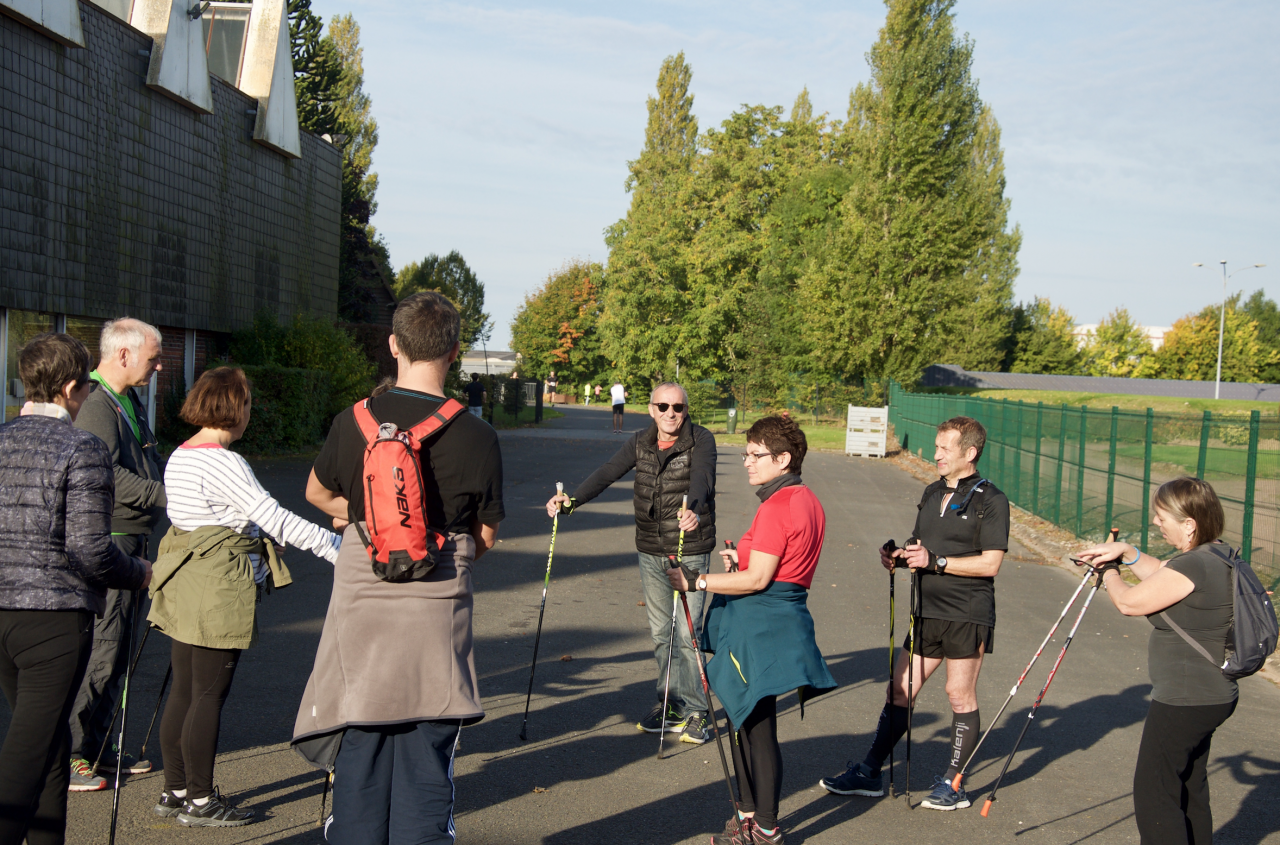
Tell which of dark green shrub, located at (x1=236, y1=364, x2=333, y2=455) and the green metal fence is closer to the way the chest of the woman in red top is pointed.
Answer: the dark green shrub

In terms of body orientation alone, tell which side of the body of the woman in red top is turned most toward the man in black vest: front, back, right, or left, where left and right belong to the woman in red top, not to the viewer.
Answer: right

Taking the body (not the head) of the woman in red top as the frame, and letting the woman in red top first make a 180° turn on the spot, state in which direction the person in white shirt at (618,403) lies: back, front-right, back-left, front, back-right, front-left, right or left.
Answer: left

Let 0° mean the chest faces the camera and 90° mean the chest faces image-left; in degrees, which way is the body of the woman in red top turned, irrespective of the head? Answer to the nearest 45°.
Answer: approximately 90°

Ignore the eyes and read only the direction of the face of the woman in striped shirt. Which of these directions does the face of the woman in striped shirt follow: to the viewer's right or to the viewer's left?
to the viewer's right

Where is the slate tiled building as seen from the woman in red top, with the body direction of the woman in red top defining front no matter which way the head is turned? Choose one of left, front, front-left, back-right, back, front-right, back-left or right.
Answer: front-right

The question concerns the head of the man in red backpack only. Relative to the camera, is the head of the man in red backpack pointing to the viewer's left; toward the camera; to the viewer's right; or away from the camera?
away from the camera

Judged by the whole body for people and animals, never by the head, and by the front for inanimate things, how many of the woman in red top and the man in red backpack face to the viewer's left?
1

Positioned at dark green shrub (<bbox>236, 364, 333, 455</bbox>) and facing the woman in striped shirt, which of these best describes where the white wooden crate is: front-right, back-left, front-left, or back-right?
back-left

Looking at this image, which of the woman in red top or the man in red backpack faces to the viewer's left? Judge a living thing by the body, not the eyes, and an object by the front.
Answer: the woman in red top

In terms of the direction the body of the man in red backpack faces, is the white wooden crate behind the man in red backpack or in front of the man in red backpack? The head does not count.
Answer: in front

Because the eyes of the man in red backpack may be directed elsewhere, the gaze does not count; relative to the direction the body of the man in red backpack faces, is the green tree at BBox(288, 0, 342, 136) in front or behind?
in front

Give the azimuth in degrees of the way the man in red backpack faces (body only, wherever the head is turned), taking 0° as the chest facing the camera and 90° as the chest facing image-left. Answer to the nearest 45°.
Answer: approximately 180°

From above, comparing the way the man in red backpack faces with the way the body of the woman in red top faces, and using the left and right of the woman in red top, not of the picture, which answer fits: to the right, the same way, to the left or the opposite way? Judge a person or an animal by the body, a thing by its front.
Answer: to the right
